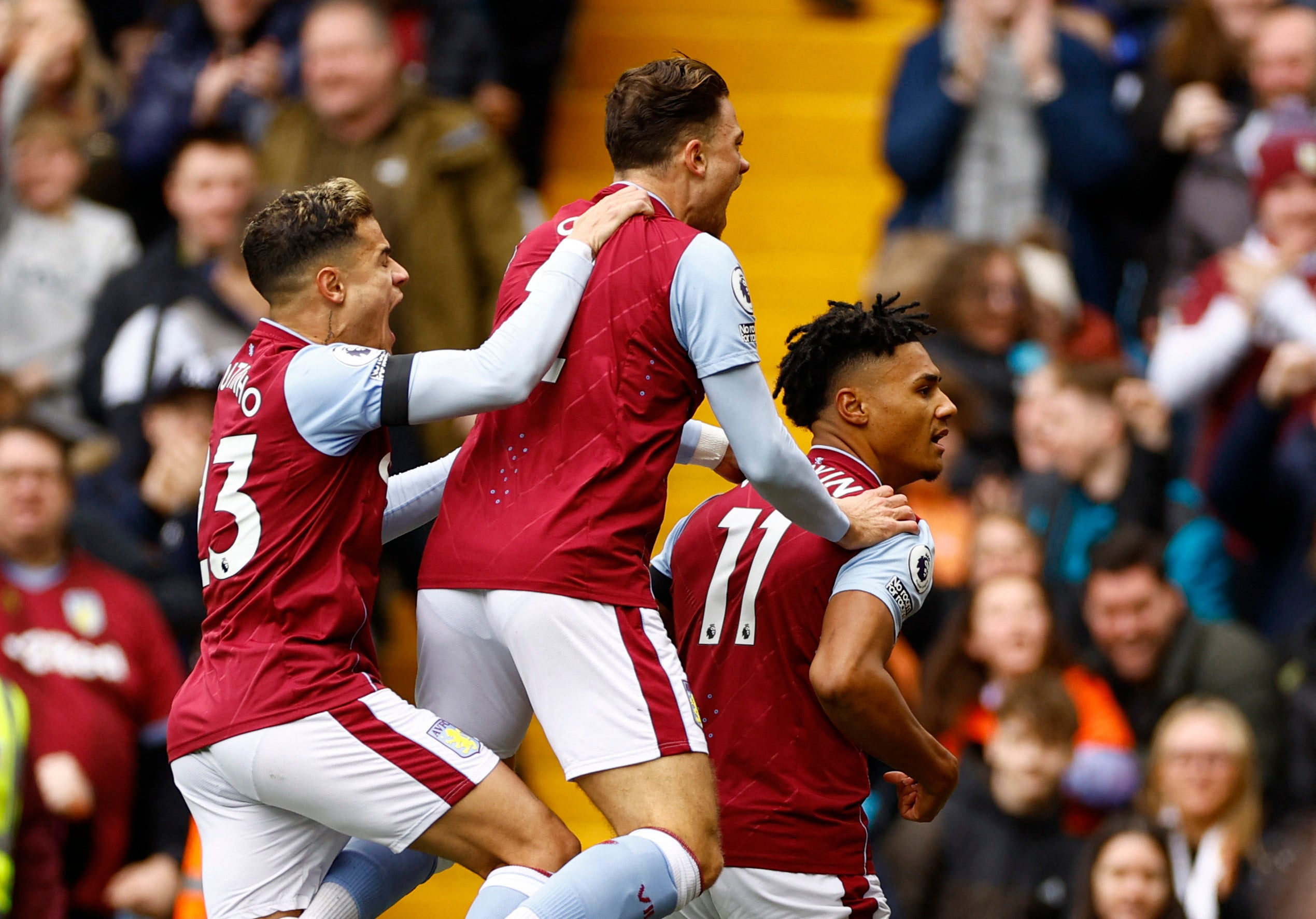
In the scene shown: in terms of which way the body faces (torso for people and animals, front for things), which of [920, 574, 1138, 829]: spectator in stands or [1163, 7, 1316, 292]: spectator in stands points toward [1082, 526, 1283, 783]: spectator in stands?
[1163, 7, 1316, 292]: spectator in stands

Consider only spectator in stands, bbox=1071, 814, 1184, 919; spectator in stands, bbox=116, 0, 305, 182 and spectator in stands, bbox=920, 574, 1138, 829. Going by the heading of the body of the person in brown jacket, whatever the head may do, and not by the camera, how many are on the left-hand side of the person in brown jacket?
2

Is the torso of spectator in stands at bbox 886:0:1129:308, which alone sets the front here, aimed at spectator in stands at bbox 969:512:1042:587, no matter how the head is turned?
yes

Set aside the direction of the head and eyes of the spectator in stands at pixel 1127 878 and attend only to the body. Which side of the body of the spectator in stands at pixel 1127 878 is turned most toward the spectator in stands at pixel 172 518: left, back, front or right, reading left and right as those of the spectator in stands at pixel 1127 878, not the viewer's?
right

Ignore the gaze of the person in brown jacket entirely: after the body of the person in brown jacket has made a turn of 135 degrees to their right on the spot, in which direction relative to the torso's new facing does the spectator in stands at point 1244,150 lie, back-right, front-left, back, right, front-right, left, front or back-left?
right

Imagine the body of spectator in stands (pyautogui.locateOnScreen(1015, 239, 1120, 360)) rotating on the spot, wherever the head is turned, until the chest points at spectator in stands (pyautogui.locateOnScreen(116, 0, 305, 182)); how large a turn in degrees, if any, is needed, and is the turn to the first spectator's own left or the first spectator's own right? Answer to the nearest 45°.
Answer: approximately 45° to the first spectator's own right

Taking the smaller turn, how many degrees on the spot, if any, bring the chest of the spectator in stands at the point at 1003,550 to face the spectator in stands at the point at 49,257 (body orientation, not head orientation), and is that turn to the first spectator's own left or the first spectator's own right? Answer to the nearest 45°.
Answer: approximately 90° to the first spectator's own right

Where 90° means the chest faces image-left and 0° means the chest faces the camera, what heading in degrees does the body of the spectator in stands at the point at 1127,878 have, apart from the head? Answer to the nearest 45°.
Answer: approximately 0°
